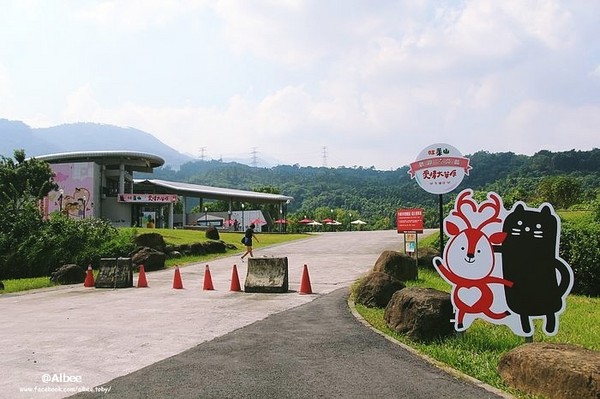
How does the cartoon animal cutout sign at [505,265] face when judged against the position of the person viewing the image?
facing the viewer

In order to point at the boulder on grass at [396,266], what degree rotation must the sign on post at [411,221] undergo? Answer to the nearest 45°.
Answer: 0° — it already faces it

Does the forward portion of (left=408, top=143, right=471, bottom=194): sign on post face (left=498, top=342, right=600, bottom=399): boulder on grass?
yes

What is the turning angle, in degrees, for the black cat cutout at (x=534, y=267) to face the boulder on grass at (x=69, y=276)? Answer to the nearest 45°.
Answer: approximately 90° to its right

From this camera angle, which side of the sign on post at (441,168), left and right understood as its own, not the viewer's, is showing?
front

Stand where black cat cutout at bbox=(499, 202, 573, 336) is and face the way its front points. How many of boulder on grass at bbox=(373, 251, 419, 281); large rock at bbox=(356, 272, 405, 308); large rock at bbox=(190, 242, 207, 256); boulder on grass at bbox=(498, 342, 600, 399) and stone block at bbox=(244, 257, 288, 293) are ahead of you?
1

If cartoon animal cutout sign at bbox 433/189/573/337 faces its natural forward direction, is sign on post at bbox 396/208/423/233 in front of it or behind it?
behind

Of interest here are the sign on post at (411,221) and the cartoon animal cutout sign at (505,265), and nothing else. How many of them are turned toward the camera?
2

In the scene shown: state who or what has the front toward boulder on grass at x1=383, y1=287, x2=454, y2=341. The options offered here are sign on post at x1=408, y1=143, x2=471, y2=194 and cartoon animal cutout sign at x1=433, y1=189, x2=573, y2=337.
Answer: the sign on post

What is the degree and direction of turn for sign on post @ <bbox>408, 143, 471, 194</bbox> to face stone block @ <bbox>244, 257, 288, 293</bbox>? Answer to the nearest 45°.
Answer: approximately 90° to its right

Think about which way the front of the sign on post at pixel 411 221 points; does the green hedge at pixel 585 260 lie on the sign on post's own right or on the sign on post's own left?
on the sign on post's own left

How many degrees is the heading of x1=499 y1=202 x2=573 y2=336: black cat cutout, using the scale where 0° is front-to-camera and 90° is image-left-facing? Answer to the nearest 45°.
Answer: approximately 0°

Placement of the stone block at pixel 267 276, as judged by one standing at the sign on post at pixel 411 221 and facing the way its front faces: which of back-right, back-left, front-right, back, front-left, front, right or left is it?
front-right

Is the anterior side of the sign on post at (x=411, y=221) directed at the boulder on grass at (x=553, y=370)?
yes

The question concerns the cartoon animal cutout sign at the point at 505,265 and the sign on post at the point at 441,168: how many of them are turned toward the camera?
2
